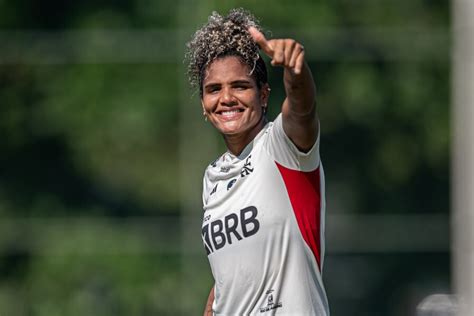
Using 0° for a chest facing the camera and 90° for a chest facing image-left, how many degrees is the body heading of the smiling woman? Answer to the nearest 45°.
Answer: approximately 45°
